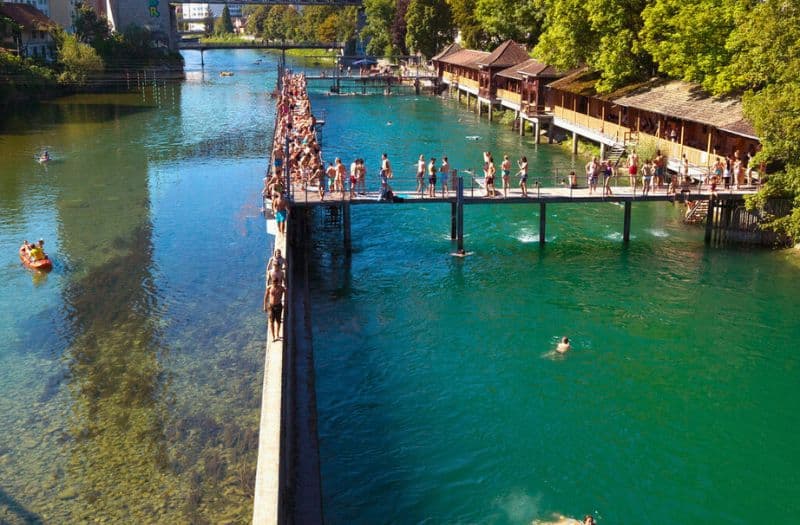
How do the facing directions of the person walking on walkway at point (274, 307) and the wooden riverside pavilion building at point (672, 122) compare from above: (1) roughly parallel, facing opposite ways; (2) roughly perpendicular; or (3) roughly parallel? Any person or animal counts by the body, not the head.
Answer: roughly perpendicular

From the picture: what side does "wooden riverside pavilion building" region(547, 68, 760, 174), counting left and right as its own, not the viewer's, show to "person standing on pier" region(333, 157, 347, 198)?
front

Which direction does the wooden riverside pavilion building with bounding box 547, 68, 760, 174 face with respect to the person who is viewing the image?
facing the viewer and to the left of the viewer

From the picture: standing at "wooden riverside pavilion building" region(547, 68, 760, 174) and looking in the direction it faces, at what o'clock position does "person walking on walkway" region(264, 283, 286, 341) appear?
The person walking on walkway is roughly at 11 o'clock from the wooden riverside pavilion building.

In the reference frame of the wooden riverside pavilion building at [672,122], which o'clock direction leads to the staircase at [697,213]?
The staircase is roughly at 10 o'clock from the wooden riverside pavilion building.
